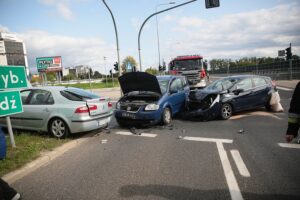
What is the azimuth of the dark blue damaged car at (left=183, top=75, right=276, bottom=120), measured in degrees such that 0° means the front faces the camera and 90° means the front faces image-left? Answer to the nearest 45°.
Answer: approximately 45°

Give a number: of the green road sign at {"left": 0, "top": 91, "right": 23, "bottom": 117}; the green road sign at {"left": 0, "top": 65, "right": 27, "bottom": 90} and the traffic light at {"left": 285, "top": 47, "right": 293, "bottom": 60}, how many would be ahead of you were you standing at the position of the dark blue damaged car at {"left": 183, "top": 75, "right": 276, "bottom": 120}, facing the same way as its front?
2

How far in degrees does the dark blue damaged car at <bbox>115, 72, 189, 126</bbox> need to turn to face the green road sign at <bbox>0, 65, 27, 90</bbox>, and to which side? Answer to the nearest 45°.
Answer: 0° — it already faces it

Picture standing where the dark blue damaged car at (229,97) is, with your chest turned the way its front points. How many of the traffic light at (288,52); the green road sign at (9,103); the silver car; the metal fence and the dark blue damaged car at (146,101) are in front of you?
3

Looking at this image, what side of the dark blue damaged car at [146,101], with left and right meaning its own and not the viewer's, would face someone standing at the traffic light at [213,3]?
back

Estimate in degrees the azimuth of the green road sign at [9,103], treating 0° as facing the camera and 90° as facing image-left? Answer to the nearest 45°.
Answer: approximately 0°
